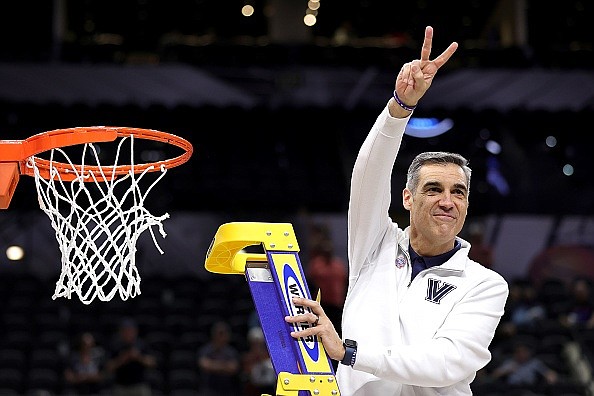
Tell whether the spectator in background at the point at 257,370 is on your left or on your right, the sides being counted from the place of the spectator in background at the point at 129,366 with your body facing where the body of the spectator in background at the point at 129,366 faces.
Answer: on your left

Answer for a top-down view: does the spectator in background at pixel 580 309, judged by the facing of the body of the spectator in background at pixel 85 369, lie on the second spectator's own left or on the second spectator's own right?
on the second spectator's own left

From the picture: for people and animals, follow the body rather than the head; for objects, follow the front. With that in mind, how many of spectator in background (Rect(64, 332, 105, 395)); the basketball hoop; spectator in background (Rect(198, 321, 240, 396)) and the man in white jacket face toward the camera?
3

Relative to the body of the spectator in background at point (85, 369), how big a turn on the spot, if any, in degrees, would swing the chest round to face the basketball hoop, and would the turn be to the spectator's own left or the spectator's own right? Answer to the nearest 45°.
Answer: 0° — they already face it

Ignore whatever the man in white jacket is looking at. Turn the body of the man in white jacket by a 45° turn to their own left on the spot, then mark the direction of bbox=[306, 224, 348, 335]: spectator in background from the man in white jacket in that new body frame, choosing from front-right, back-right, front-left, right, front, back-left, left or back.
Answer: back-left

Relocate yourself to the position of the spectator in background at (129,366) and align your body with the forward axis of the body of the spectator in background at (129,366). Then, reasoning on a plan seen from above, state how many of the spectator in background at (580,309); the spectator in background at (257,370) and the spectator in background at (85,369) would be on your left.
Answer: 2

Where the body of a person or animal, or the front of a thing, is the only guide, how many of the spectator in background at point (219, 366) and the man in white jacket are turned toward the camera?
2

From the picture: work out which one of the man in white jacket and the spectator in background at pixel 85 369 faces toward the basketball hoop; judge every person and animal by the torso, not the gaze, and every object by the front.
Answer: the spectator in background

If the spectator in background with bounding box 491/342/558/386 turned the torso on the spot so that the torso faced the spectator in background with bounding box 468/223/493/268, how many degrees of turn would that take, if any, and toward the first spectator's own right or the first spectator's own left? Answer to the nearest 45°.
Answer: approximately 180°

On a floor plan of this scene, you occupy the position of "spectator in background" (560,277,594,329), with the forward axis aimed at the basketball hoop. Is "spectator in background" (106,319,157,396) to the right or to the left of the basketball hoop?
right
